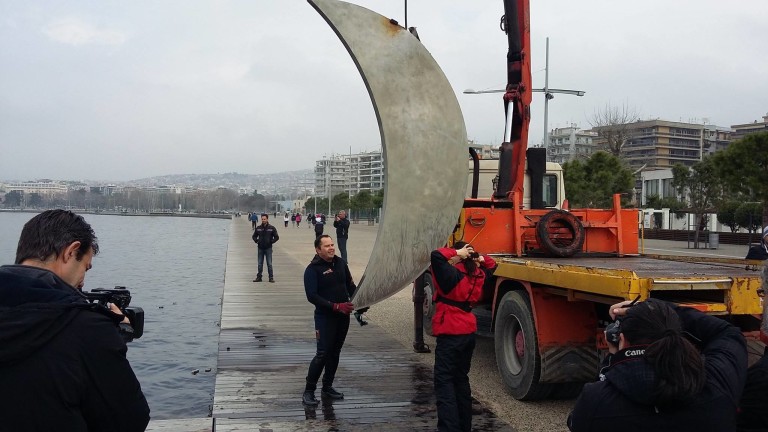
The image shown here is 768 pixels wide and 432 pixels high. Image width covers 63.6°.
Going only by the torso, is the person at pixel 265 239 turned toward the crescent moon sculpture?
yes

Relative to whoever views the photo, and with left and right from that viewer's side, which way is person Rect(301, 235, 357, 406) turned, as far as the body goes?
facing the viewer and to the right of the viewer

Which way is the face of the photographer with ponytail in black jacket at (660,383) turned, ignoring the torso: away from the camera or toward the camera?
away from the camera

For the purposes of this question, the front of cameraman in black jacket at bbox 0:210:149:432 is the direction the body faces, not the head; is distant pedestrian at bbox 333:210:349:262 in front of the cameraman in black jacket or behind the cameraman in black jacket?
in front

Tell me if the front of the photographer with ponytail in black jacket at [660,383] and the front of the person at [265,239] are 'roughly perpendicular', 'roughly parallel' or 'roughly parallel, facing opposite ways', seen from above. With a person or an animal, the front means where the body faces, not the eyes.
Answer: roughly parallel, facing opposite ways

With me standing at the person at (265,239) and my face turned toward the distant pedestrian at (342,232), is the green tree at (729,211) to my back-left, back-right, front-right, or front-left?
front-right

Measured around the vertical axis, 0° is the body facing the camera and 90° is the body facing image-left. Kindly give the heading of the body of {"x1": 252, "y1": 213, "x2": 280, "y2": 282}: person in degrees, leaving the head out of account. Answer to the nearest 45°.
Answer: approximately 0°

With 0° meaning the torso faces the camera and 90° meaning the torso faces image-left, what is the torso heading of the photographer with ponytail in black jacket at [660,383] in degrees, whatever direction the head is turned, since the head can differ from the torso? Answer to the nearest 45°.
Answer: approximately 135°

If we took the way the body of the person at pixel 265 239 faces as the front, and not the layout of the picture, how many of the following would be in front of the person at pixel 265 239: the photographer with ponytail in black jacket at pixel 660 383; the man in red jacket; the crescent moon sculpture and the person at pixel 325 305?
4

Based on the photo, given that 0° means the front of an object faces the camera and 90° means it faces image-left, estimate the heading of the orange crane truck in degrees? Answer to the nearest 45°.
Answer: approximately 135°

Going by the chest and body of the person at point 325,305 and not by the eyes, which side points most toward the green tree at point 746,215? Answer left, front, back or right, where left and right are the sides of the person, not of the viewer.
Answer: left

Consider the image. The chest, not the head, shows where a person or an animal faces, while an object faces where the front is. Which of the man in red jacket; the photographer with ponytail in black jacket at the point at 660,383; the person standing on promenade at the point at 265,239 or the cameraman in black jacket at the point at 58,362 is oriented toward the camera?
the person standing on promenade

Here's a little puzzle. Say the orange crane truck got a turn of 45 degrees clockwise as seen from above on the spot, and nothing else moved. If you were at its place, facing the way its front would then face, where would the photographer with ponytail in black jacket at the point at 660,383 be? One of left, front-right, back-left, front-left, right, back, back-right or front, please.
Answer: back

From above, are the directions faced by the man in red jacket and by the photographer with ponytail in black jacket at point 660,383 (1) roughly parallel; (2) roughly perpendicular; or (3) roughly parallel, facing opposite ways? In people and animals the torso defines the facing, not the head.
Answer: roughly parallel
